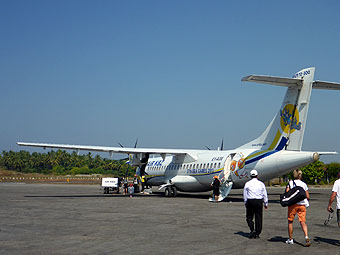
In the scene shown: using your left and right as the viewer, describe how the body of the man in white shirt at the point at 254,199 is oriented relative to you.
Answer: facing away from the viewer

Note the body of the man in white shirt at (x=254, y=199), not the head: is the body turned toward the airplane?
yes

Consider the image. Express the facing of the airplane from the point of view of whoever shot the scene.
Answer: facing away from the viewer and to the left of the viewer

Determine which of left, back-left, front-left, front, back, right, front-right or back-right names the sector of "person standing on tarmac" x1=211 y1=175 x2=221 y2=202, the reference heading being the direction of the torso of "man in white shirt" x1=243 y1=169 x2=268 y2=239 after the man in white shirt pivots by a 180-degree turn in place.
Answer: back

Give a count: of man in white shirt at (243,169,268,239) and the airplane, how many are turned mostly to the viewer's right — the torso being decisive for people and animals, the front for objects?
0

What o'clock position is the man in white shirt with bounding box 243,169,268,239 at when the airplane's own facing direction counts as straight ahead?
The man in white shirt is roughly at 8 o'clock from the airplane.
